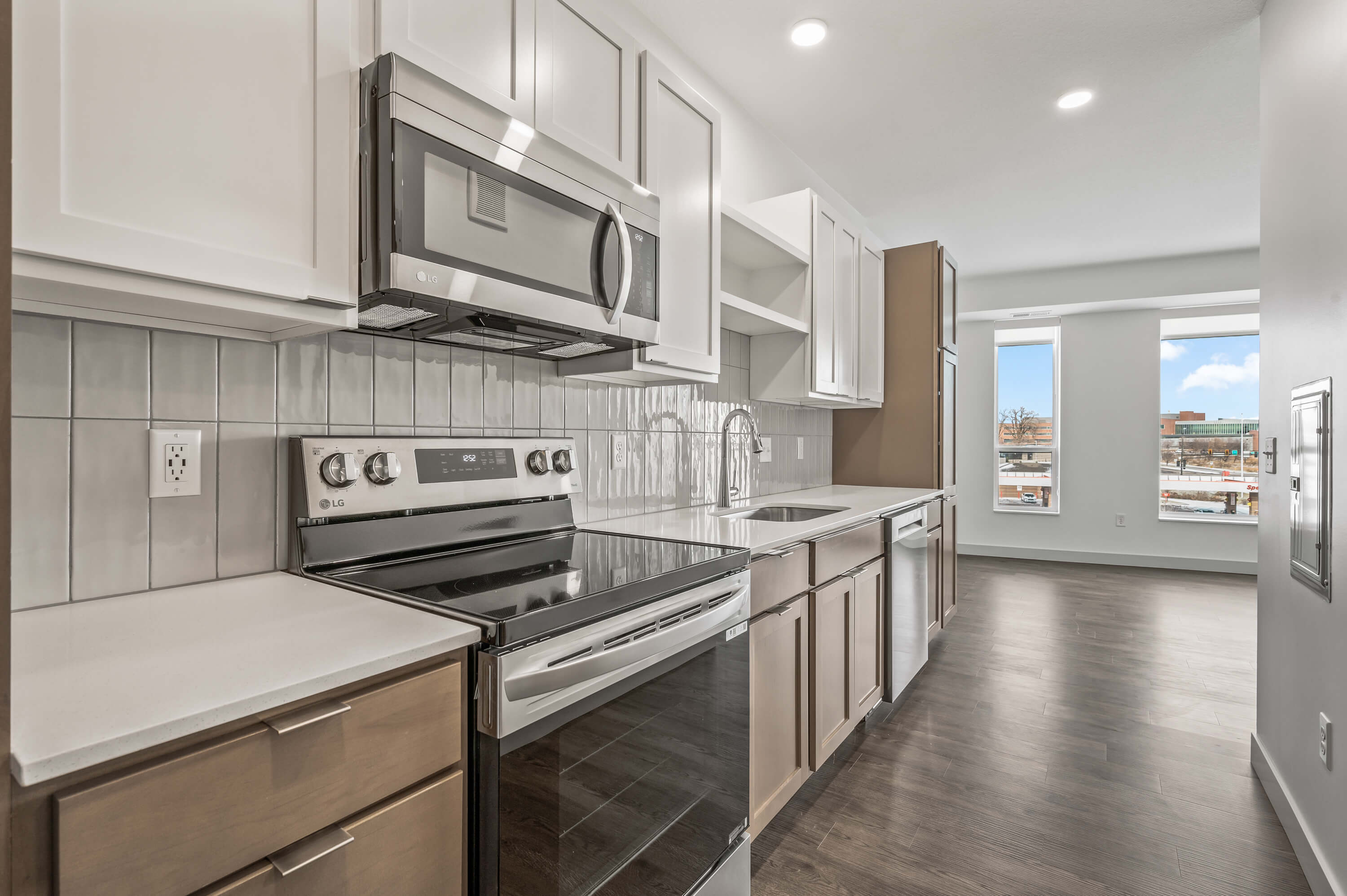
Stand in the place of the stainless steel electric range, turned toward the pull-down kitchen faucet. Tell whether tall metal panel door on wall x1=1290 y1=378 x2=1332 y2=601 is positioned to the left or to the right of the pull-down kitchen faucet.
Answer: right

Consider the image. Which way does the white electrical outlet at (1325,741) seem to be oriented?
to the viewer's left

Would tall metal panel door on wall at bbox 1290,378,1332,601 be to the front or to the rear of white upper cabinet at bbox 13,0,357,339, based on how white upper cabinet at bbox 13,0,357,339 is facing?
to the front

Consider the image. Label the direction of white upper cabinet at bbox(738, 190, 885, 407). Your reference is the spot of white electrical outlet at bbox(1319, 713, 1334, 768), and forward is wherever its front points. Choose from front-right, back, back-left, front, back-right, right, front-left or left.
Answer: front

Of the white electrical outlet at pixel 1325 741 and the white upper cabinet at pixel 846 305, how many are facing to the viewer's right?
1

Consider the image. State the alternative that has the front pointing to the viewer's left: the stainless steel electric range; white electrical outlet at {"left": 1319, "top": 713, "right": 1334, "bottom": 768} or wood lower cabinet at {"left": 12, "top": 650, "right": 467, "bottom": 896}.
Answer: the white electrical outlet

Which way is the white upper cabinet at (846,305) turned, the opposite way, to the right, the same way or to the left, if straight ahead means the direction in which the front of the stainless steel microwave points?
the same way

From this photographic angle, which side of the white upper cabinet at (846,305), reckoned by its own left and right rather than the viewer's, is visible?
right

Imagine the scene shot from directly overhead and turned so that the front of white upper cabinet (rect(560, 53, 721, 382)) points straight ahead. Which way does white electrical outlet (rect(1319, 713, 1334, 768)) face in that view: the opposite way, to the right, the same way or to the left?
the opposite way

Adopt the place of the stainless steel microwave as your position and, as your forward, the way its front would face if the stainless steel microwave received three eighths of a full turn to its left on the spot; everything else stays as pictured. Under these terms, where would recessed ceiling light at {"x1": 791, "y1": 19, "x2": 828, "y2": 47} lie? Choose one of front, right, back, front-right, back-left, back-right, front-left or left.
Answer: front-right

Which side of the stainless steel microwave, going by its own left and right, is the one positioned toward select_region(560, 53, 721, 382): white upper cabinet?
left

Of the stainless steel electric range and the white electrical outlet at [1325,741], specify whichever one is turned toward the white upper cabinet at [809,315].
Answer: the white electrical outlet

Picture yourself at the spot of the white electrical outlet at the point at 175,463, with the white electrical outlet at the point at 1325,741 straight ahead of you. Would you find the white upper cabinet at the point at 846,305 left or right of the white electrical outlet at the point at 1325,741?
left

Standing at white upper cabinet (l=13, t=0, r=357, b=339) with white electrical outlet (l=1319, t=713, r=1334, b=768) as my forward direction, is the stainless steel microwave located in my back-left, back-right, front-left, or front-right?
front-left

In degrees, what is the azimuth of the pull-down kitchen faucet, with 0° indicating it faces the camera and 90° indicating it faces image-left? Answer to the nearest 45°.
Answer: approximately 315°

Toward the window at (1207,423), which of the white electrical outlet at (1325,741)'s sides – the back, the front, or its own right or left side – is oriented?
right

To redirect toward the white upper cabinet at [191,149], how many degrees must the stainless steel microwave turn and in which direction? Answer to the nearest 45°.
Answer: approximately 90° to its right

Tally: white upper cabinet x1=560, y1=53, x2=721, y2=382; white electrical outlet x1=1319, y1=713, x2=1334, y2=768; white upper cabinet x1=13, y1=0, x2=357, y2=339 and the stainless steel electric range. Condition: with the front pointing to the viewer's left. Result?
1
